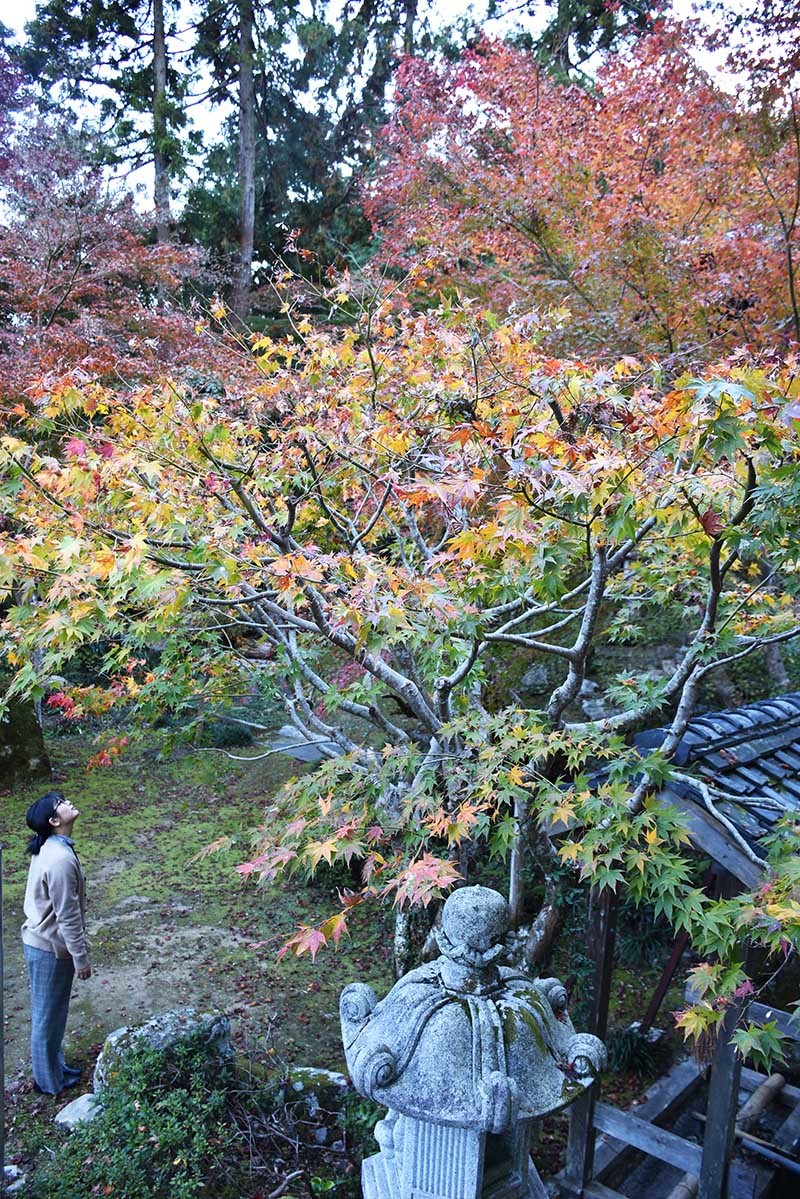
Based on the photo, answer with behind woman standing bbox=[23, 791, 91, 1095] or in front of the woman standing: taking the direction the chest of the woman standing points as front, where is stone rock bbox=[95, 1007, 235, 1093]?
in front

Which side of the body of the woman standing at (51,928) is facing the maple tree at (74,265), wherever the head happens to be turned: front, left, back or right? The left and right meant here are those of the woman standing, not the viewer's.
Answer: left

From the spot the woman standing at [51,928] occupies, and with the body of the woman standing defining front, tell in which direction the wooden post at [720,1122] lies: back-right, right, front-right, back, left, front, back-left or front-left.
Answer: front-right

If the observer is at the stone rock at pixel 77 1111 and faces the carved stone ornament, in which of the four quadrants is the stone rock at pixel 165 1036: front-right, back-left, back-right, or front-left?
front-left

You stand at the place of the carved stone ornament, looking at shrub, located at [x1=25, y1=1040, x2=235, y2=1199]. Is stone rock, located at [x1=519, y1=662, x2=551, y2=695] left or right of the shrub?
right

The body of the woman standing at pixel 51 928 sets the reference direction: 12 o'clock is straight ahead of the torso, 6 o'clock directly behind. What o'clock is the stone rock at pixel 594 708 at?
The stone rock is roughly at 11 o'clock from the woman standing.

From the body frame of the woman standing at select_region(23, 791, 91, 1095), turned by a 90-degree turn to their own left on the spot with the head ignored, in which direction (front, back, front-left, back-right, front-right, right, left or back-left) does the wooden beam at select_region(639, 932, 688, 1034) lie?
right

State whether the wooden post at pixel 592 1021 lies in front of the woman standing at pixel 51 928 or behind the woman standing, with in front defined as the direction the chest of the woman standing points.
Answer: in front

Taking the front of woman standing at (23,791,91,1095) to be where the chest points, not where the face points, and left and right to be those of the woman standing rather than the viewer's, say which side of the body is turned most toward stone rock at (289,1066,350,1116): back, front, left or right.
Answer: front

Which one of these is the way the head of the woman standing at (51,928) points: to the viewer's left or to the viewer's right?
to the viewer's right

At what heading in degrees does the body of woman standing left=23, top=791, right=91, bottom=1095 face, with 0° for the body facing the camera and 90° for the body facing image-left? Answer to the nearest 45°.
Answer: approximately 270°

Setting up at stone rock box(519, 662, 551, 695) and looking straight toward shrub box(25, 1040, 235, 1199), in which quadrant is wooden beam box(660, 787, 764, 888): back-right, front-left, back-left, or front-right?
front-left

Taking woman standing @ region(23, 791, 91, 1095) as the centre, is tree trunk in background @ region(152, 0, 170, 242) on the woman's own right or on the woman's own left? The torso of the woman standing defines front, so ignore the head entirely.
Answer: on the woman's own left

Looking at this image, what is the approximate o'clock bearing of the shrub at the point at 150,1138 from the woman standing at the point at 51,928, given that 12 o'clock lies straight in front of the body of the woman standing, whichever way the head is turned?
The shrub is roughly at 2 o'clock from the woman standing.

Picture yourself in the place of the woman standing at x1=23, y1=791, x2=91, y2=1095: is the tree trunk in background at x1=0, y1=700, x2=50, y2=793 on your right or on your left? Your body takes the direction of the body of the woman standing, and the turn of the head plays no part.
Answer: on your left
